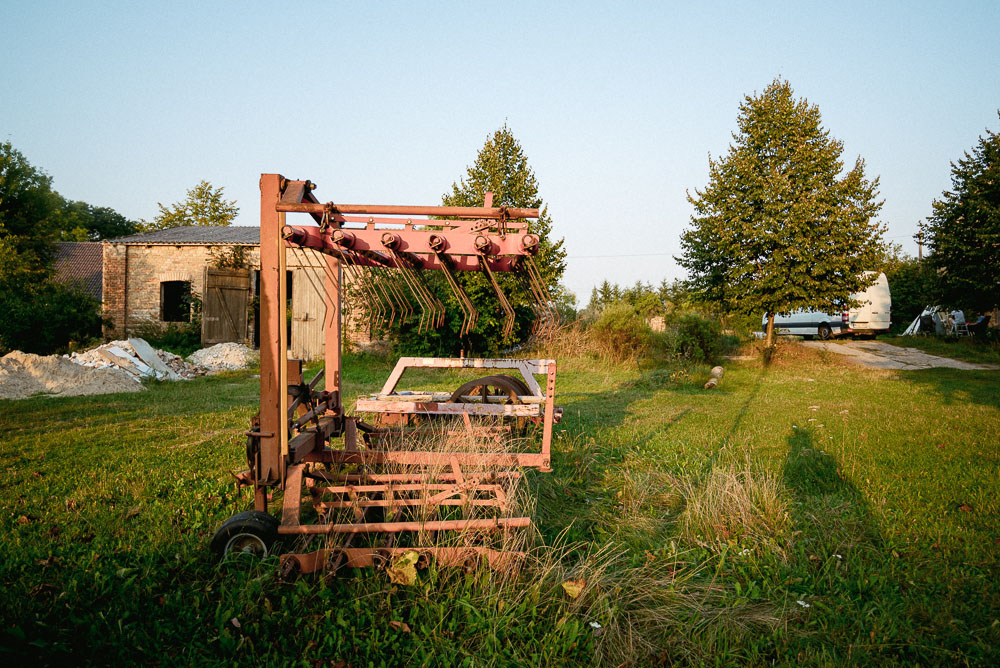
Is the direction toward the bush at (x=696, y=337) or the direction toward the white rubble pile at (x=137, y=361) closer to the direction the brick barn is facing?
the white rubble pile

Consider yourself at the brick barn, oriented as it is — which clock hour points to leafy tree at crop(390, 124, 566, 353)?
The leafy tree is roughly at 10 o'clock from the brick barn.

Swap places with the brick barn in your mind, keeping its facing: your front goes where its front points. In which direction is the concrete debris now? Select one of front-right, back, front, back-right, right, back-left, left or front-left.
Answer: front

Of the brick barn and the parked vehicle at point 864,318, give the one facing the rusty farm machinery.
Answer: the brick barn

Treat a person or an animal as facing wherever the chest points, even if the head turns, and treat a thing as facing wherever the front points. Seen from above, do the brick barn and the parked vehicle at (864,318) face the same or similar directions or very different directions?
very different directions

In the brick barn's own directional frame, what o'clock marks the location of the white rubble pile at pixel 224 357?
The white rubble pile is roughly at 11 o'clock from the brick barn.

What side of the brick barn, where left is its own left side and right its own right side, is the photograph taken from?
front

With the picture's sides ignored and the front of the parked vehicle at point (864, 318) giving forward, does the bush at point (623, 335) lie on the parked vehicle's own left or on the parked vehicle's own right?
on the parked vehicle's own left

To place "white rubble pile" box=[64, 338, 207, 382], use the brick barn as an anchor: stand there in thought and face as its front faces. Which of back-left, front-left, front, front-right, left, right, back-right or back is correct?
front

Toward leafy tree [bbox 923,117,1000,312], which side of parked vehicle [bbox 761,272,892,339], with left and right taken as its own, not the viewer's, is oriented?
back

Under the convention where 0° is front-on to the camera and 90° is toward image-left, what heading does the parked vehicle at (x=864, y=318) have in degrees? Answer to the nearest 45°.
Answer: approximately 135°

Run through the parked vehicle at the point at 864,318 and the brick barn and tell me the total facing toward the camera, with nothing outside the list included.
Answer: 1

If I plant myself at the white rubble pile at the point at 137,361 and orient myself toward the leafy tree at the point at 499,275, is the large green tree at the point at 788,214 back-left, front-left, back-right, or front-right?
front-right

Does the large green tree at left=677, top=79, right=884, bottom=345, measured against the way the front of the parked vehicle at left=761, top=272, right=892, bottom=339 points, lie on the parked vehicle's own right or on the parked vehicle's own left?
on the parked vehicle's own left
